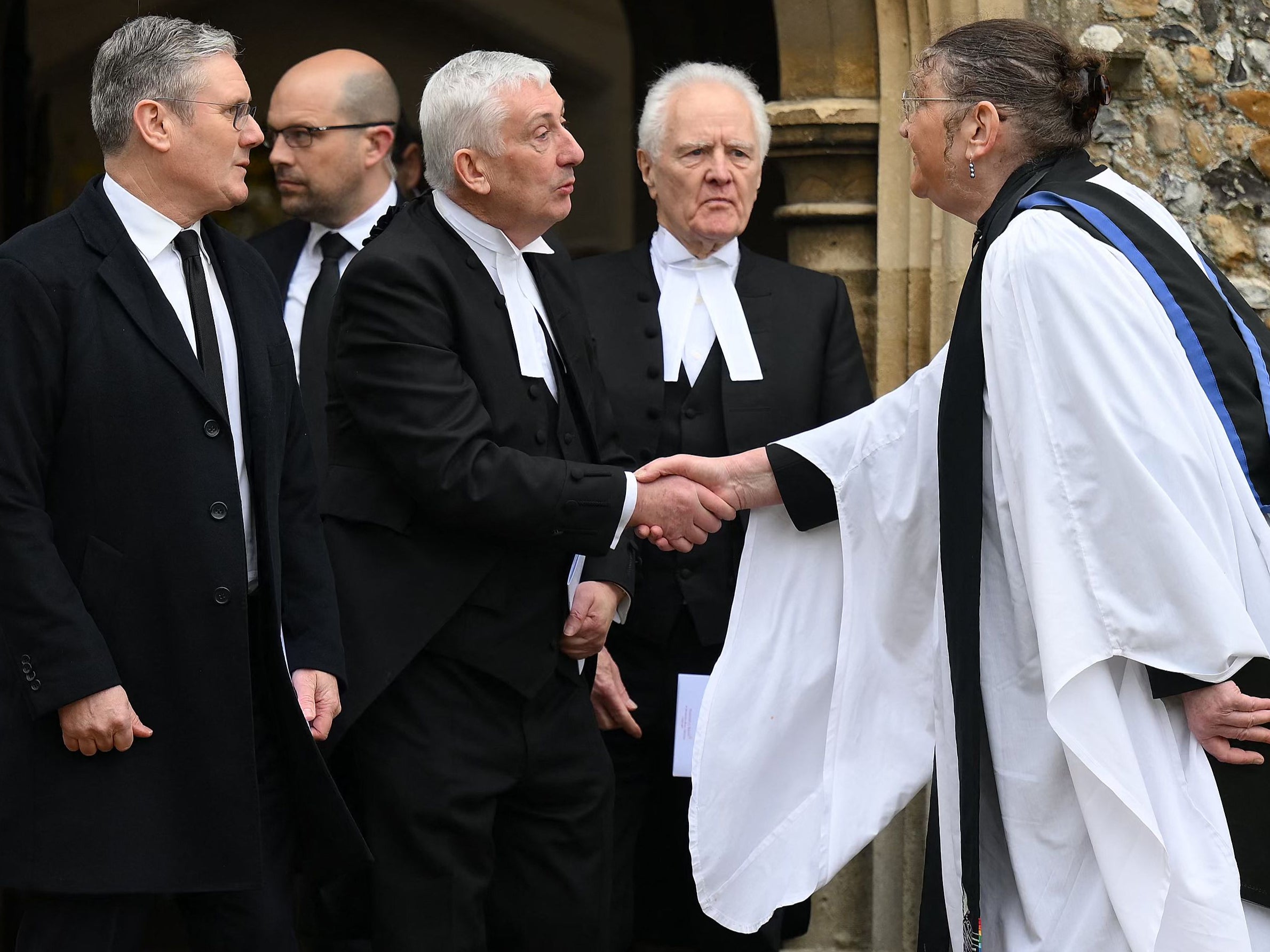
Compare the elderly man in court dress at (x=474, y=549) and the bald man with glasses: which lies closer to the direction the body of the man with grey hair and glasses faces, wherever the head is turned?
the elderly man in court dress

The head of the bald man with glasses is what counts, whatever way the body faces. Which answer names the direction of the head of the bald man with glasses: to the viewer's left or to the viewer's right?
to the viewer's left

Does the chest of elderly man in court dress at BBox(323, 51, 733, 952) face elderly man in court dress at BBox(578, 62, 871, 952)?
no

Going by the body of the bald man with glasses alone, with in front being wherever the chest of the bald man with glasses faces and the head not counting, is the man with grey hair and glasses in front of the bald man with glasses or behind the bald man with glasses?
in front

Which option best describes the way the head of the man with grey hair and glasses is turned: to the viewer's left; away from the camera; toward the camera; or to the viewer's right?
to the viewer's right

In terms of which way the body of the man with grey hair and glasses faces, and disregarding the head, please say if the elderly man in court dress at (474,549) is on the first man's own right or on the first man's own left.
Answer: on the first man's own left

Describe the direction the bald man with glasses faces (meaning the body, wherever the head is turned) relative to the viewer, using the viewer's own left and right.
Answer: facing the viewer and to the left of the viewer

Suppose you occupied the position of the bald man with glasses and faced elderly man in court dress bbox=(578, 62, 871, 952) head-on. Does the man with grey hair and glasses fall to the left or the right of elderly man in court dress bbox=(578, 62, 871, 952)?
right

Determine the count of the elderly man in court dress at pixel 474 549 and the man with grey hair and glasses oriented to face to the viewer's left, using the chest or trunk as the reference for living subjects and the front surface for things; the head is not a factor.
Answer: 0

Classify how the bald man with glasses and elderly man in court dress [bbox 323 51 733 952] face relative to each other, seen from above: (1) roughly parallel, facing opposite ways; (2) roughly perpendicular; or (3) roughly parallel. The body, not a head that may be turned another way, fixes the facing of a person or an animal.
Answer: roughly perpendicular

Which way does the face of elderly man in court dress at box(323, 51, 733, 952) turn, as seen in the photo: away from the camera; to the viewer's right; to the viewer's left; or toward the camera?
to the viewer's right

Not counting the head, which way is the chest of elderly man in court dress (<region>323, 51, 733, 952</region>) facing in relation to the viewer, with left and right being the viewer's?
facing the viewer and to the right of the viewer

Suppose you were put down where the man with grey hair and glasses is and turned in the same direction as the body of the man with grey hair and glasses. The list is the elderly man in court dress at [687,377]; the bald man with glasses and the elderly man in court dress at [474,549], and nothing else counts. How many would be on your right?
0
